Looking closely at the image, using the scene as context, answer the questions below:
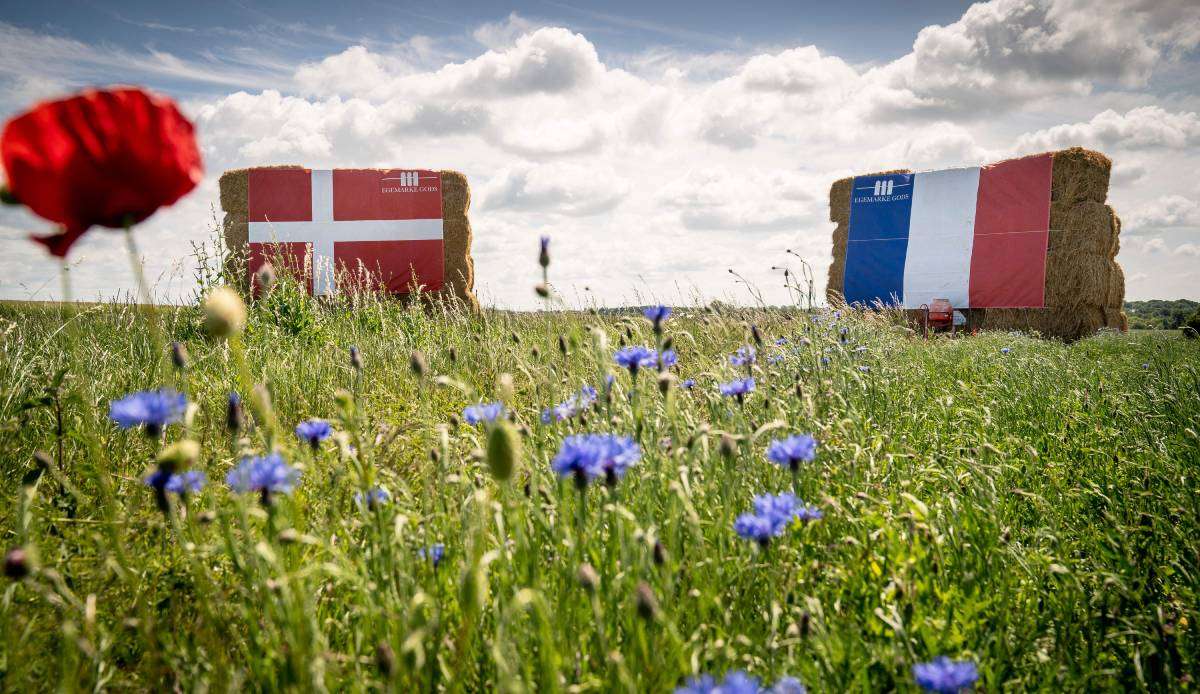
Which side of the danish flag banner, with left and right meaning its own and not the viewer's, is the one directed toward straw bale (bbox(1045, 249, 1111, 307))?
left

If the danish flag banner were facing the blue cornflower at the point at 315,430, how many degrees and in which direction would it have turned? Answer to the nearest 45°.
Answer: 0° — it already faces it

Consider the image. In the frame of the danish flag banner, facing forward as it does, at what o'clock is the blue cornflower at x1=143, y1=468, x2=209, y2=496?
The blue cornflower is roughly at 12 o'clock from the danish flag banner.

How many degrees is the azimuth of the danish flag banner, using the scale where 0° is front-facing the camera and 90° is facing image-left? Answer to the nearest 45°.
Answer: approximately 0°

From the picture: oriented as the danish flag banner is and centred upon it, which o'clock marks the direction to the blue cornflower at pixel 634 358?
The blue cornflower is roughly at 12 o'clock from the danish flag banner.

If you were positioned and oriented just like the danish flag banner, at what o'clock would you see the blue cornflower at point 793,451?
The blue cornflower is roughly at 12 o'clock from the danish flag banner.

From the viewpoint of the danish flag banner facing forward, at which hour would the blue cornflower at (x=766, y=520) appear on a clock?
The blue cornflower is roughly at 12 o'clock from the danish flag banner.

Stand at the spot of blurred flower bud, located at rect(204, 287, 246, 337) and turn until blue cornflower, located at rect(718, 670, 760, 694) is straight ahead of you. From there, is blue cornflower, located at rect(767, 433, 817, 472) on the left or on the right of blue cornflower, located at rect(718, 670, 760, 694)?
left

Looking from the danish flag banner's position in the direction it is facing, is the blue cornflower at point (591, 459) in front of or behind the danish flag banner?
in front

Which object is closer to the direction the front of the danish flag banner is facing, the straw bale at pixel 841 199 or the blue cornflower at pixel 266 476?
the blue cornflower

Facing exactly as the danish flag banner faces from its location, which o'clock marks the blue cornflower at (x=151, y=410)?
The blue cornflower is roughly at 12 o'clock from the danish flag banner.

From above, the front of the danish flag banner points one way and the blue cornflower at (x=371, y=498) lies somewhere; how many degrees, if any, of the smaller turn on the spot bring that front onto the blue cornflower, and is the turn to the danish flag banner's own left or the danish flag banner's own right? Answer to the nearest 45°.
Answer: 0° — it already faces it

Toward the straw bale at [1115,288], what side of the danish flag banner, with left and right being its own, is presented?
left
